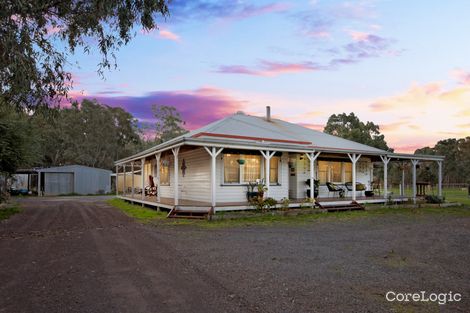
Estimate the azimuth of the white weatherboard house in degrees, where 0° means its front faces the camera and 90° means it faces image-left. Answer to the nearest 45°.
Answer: approximately 315°

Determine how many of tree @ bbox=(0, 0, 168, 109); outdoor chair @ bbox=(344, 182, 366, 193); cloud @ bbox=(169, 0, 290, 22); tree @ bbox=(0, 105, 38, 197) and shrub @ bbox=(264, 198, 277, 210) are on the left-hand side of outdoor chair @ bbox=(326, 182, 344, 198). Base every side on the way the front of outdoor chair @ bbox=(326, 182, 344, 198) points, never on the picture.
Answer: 1

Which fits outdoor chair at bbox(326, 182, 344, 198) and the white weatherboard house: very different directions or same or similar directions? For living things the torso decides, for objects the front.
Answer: same or similar directions

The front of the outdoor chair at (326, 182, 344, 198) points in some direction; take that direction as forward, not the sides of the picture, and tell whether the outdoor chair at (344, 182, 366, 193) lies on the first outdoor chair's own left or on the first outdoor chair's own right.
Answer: on the first outdoor chair's own left

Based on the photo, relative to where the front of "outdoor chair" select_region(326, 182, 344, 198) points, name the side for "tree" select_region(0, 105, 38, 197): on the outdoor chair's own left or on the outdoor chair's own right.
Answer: on the outdoor chair's own right

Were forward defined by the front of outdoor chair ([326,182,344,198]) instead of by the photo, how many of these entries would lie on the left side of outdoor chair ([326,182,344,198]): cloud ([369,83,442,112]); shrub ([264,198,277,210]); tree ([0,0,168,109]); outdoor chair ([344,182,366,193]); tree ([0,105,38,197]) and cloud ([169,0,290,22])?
2

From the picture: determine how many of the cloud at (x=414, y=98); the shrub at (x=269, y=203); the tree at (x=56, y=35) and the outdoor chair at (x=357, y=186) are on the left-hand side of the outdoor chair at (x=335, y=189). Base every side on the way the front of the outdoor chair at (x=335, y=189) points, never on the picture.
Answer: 2

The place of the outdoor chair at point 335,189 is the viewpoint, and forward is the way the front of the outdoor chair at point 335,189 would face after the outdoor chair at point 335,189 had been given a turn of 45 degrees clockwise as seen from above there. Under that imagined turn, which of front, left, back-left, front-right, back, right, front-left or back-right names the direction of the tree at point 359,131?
back

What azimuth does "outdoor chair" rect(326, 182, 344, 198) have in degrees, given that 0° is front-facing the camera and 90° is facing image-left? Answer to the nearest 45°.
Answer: approximately 315°
